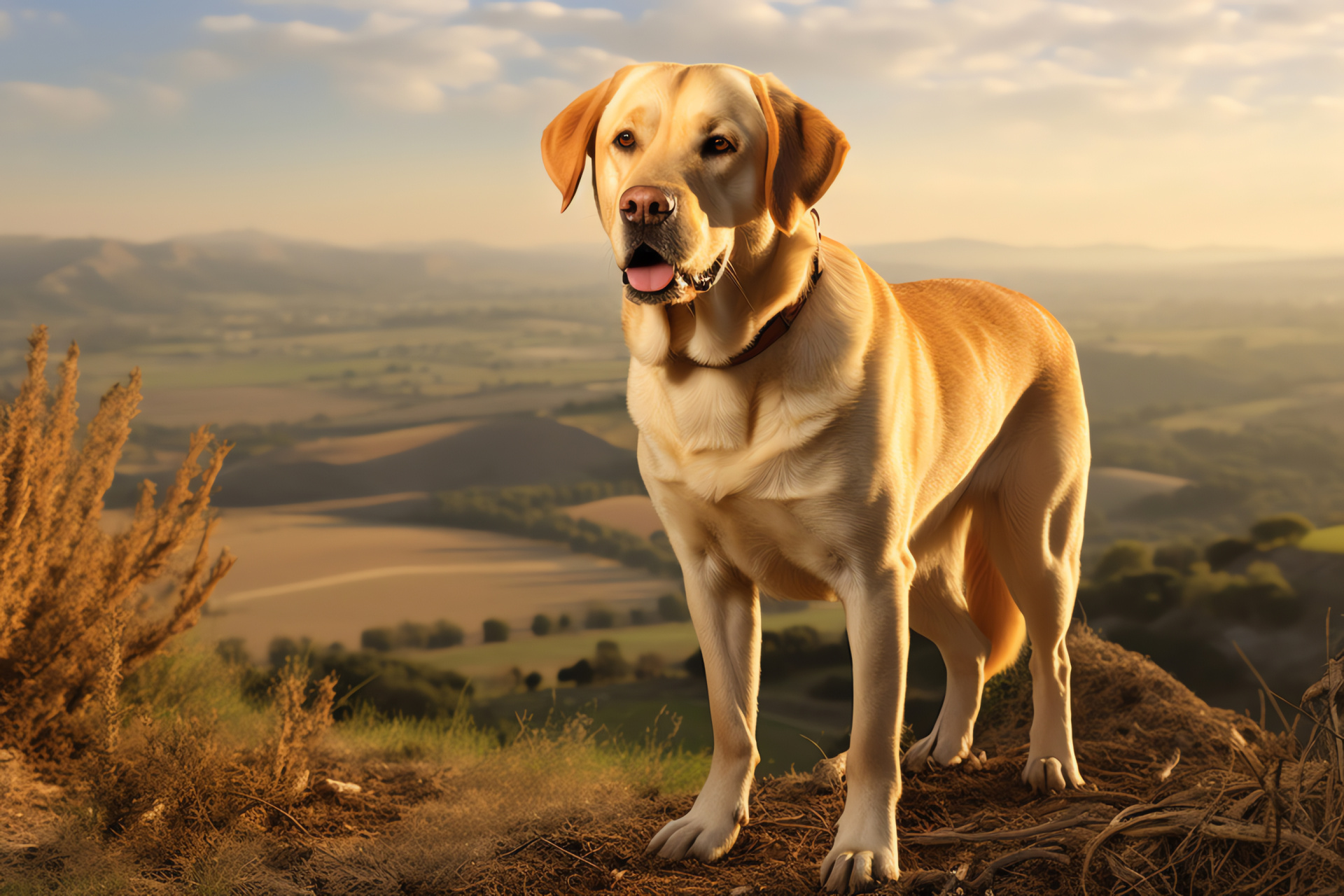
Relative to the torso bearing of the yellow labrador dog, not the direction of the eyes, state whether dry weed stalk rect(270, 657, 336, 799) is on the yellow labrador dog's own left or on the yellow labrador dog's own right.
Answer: on the yellow labrador dog's own right

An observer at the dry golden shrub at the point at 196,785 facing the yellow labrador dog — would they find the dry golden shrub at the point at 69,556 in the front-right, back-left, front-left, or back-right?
back-left

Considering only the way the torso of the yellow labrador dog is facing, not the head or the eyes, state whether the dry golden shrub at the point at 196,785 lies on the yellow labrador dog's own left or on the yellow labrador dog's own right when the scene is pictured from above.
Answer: on the yellow labrador dog's own right

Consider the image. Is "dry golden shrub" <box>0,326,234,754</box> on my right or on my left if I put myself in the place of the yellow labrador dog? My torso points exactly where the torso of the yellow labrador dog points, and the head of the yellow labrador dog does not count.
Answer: on my right

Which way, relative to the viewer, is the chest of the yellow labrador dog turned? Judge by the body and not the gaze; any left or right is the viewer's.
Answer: facing the viewer and to the left of the viewer
